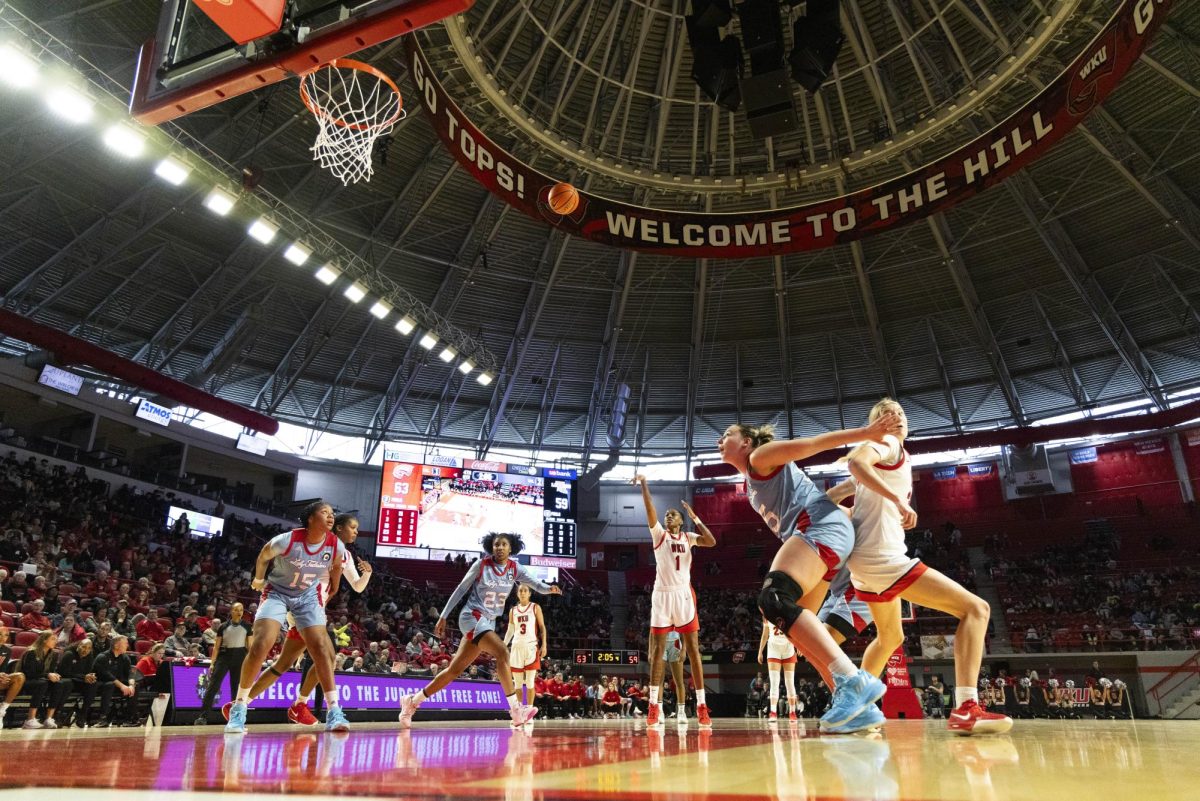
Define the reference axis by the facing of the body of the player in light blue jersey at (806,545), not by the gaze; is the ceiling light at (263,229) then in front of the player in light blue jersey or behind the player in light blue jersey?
in front

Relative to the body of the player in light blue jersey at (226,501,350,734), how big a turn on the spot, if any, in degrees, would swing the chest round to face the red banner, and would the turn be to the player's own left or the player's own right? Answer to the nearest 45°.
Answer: approximately 90° to the player's own left

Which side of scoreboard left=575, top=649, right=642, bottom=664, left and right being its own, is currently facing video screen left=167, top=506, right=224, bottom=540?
right

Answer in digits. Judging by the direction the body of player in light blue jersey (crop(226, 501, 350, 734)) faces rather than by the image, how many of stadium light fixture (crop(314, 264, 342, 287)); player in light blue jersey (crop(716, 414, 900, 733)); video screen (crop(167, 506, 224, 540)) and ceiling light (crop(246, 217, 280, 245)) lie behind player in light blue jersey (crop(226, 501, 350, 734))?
3
